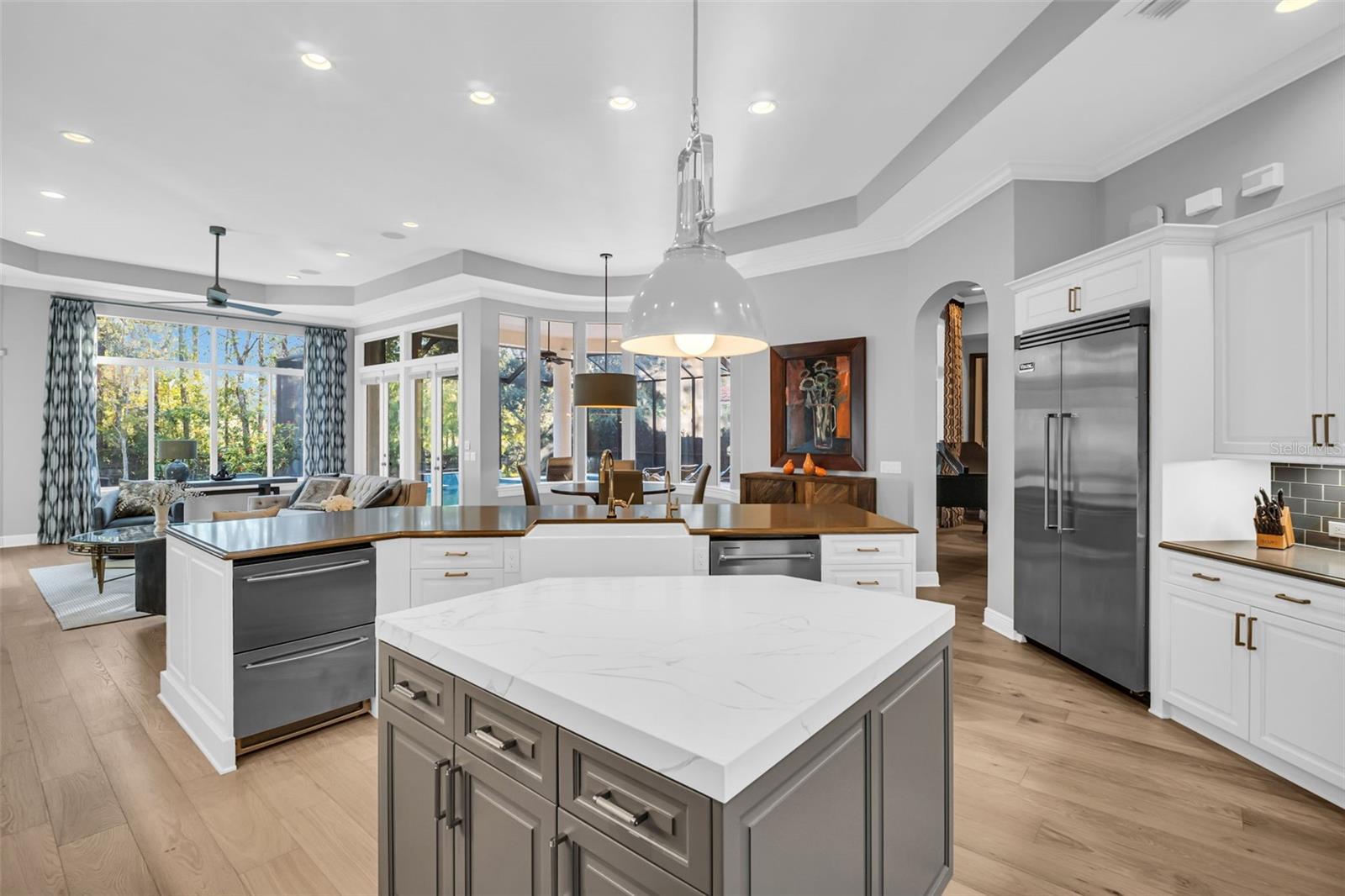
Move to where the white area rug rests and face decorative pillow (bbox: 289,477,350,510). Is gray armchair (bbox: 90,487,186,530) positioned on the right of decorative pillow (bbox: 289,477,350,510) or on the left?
left

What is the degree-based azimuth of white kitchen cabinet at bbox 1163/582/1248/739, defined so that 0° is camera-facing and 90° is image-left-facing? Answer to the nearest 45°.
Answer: approximately 45°

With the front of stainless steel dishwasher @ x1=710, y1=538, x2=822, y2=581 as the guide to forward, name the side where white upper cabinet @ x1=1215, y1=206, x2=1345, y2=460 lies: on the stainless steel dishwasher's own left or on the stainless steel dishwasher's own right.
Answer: on the stainless steel dishwasher's own left

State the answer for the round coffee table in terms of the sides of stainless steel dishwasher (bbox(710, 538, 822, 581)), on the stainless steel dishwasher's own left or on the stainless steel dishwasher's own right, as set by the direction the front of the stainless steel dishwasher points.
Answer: on the stainless steel dishwasher's own right

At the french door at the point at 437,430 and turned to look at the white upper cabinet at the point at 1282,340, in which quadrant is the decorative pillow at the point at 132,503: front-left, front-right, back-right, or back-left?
back-right

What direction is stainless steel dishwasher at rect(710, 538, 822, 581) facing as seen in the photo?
toward the camera

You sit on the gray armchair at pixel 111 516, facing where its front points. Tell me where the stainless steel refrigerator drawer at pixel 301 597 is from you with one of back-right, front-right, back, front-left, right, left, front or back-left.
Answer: front

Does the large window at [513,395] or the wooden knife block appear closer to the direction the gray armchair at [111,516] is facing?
the wooden knife block

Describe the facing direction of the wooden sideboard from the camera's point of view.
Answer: facing the viewer

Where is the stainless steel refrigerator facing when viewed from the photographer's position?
facing the viewer and to the left of the viewer

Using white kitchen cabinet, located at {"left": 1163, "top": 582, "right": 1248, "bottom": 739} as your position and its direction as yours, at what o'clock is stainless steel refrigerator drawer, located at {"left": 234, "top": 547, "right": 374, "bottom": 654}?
The stainless steel refrigerator drawer is roughly at 12 o'clock from the white kitchen cabinet.

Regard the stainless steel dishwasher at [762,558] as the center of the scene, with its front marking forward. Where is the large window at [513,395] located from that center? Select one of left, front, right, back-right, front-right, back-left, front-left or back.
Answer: back-right

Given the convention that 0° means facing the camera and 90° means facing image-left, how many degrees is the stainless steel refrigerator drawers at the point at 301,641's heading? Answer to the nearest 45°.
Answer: approximately 315°

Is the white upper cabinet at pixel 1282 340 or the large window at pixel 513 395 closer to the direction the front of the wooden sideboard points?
the white upper cabinet

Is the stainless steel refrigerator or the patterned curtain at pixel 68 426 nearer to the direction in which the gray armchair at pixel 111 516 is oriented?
the stainless steel refrigerator
